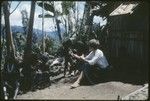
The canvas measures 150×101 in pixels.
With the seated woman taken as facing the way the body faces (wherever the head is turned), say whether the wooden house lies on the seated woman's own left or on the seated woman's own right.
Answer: on the seated woman's own right

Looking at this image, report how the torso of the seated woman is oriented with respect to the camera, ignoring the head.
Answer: to the viewer's left
